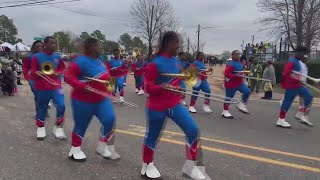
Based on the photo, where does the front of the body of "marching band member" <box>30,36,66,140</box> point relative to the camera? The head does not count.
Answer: toward the camera

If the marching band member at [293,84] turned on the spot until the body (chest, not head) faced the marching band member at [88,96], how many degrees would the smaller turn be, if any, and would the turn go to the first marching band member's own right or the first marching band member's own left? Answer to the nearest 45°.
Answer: approximately 135° to the first marching band member's own right

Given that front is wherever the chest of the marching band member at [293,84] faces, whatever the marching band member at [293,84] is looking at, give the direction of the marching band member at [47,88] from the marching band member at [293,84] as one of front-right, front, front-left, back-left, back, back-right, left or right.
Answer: back-right

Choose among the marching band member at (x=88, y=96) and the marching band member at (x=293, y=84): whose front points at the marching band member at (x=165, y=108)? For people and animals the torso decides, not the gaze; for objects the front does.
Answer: the marching band member at (x=88, y=96)

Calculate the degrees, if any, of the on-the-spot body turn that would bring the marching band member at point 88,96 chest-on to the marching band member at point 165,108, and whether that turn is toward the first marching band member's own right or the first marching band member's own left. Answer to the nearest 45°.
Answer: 0° — they already face them

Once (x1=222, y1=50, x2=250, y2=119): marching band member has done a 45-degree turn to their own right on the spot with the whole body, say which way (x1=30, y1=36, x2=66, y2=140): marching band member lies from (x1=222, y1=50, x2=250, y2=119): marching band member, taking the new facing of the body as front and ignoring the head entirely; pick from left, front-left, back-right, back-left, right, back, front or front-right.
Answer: front-right

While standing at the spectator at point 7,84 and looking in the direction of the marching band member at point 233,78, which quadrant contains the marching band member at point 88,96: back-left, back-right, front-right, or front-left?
front-right

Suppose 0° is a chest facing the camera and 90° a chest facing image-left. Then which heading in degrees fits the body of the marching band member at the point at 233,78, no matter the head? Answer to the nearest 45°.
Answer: approximately 315°

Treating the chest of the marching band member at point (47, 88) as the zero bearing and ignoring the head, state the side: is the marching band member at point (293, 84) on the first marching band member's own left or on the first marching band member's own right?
on the first marching band member's own left

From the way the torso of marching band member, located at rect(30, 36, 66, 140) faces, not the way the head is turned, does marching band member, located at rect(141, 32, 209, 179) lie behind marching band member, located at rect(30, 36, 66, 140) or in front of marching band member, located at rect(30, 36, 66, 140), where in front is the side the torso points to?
in front
